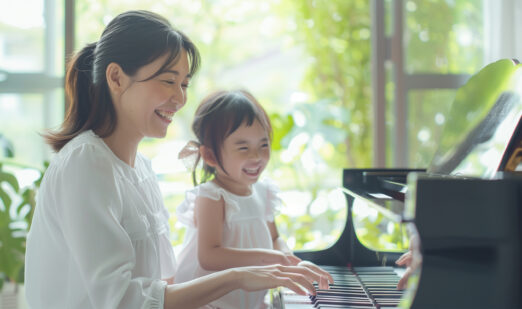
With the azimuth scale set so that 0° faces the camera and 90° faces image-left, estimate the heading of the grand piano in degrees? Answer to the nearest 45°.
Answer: approximately 90°

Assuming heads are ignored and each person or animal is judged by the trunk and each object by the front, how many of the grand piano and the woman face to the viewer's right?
1

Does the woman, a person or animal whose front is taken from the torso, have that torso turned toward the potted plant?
no

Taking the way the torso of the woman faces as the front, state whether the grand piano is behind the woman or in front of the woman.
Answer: in front

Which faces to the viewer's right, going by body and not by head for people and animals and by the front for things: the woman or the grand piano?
the woman

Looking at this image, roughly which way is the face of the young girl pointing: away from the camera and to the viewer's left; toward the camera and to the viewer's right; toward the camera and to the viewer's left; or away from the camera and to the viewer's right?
toward the camera and to the viewer's right

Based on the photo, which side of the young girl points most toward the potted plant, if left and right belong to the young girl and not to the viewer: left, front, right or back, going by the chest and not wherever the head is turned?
back

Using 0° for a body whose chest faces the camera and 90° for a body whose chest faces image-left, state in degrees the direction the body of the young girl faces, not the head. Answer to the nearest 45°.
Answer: approximately 315°

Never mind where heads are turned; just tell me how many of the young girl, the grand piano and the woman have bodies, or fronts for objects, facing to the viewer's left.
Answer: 1

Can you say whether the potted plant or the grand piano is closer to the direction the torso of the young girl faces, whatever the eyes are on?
the grand piano

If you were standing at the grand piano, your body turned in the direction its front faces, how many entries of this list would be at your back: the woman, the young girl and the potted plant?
0

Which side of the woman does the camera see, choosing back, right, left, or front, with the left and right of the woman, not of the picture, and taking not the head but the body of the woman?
right

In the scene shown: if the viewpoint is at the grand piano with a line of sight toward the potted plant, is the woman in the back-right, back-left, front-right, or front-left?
front-left

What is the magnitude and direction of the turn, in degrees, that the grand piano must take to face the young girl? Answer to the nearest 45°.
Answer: approximately 45° to its right

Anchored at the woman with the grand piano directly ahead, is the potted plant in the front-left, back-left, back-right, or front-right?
back-left
